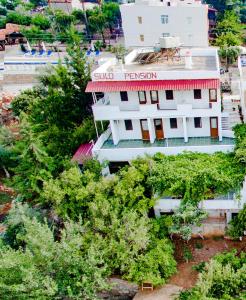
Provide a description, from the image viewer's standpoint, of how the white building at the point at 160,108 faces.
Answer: facing the viewer

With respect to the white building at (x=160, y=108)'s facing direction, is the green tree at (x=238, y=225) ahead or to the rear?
ahead

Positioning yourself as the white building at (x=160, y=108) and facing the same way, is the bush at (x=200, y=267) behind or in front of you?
in front

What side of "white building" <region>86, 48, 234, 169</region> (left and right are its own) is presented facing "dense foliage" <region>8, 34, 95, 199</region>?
right

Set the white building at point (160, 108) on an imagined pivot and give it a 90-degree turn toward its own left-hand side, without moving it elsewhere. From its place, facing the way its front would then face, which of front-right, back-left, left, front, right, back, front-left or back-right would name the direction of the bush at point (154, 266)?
right

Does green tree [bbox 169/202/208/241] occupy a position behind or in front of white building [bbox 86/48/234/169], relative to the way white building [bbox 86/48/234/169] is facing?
in front

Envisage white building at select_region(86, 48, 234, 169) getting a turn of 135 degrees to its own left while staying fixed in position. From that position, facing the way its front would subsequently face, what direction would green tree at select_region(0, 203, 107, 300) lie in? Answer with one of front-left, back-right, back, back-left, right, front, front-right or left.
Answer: back

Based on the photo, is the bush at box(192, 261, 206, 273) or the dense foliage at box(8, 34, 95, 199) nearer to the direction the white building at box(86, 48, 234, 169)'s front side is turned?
the bush
